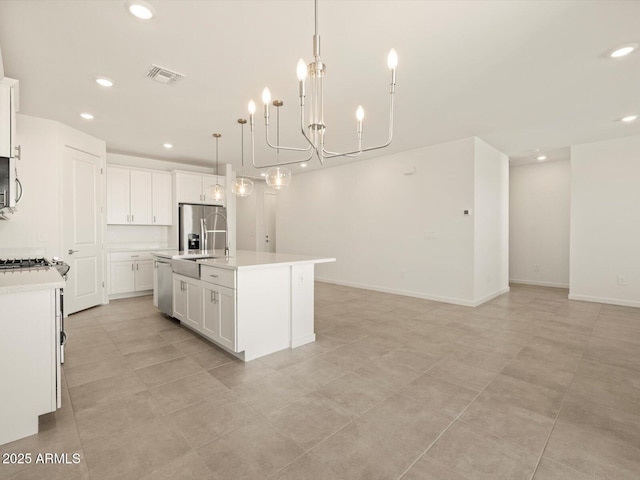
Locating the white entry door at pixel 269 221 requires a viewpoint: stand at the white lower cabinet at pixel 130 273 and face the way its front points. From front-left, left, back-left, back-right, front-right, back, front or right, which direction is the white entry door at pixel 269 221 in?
back-left

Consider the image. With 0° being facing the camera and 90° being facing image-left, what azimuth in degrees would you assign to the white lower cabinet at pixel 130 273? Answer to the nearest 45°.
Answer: approximately 0°

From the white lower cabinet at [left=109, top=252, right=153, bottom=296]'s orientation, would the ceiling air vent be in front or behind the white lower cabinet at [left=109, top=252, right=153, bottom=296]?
in front

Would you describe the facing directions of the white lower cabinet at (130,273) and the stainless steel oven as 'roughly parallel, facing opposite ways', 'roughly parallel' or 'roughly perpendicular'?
roughly perpendicular

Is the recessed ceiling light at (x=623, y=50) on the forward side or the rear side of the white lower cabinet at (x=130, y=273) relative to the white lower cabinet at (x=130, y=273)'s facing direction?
on the forward side

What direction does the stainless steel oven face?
to the viewer's right

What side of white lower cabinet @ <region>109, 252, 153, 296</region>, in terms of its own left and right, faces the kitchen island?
front

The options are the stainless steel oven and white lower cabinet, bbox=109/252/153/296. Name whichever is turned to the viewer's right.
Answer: the stainless steel oven

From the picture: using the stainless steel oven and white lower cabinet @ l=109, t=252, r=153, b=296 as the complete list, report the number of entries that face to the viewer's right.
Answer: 1

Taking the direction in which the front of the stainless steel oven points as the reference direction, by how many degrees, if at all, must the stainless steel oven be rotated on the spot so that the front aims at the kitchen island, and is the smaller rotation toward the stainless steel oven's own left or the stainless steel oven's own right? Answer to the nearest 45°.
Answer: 0° — it already faces it

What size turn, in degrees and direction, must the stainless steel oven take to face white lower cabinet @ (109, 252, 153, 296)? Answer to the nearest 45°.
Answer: approximately 90° to its left

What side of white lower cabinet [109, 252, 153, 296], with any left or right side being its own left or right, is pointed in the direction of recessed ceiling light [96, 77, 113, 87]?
front
